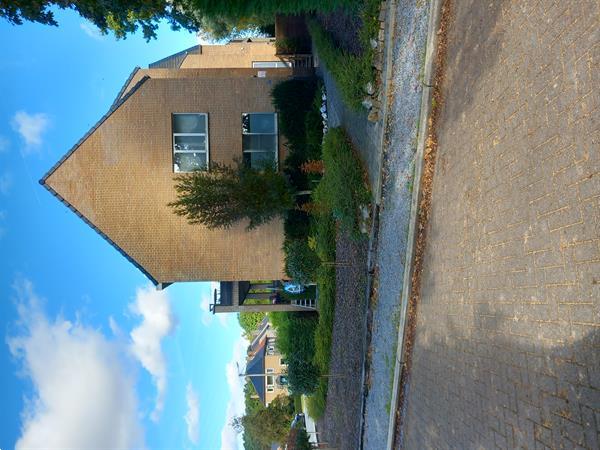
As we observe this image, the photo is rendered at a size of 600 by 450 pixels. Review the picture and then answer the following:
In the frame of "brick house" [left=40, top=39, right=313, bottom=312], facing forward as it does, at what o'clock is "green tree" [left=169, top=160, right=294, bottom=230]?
The green tree is roughly at 11 o'clock from the brick house.

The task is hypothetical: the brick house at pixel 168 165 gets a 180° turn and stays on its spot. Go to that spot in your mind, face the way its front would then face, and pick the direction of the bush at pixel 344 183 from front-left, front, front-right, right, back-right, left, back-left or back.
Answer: back-right

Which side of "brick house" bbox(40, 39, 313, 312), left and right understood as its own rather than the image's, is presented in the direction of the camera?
front
